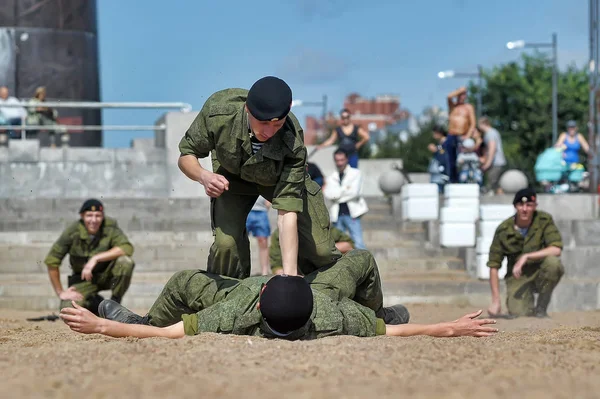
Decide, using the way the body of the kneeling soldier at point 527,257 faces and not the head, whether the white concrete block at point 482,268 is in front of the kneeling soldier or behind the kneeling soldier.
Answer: behind

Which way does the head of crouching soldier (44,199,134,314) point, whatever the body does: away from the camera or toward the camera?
toward the camera

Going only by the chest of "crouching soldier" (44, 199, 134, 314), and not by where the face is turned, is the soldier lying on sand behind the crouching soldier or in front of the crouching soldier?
in front

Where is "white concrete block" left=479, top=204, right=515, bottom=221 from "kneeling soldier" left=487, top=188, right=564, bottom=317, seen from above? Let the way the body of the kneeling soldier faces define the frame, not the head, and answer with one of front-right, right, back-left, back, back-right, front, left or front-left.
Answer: back

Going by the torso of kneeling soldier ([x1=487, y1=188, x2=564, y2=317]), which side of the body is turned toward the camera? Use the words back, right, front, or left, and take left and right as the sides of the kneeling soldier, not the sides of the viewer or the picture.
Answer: front

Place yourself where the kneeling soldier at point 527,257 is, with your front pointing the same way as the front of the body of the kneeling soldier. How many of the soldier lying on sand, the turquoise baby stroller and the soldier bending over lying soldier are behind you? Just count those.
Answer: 1

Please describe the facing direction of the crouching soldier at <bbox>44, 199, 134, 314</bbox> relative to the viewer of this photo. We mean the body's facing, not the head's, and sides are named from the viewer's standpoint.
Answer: facing the viewer

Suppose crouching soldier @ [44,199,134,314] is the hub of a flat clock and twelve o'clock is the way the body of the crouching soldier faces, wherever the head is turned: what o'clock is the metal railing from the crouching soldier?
The metal railing is roughly at 6 o'clock from the crouching soldier.

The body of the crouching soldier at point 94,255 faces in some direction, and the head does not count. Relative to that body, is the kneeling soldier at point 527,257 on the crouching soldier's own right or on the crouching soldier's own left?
on the crouching soldier's own left

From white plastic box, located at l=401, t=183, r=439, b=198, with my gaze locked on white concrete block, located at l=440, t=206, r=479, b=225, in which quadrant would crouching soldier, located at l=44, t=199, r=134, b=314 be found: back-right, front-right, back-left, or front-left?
front-right

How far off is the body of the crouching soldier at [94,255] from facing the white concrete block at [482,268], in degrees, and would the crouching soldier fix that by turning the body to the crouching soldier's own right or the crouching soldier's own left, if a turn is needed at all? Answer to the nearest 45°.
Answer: approximately 90° to the crouching soldier's own left

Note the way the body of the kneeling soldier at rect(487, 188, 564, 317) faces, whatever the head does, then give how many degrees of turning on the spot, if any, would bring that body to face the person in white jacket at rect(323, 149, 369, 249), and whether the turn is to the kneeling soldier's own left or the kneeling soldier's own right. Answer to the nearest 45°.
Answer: approximately 135° to the kneeling soldier's own right
